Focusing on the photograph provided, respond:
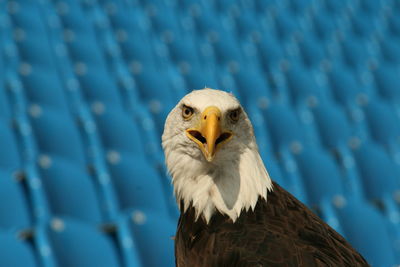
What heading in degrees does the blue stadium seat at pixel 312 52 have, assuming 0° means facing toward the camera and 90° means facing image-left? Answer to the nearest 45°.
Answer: approximately 315°

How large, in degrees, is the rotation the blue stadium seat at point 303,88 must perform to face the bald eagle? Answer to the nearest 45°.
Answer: approximately 45° to its right

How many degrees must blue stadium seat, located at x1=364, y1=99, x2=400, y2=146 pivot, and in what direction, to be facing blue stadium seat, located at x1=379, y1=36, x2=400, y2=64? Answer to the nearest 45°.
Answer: approximately 135° to its left

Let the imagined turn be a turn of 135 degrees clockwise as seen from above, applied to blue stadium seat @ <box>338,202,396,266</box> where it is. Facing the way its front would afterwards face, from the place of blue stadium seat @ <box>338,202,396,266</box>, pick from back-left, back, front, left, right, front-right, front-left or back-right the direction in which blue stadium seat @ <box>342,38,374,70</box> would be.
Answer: right

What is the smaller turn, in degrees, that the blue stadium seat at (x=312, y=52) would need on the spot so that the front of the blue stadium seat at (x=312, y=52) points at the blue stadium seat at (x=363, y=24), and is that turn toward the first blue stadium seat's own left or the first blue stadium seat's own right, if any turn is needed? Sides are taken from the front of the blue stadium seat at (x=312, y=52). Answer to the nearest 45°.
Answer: approximately 90° to the first blue stadium seat's own left

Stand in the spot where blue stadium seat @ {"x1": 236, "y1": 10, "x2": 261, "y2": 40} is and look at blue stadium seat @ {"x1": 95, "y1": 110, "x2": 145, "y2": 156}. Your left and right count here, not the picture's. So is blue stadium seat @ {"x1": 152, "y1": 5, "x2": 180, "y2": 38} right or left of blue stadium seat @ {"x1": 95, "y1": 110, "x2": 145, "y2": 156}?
right

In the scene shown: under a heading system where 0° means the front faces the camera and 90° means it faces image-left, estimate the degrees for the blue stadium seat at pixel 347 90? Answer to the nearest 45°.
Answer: approximately 315°

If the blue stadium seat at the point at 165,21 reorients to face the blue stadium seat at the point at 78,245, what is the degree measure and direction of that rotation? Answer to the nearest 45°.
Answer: approximately 45° to its right

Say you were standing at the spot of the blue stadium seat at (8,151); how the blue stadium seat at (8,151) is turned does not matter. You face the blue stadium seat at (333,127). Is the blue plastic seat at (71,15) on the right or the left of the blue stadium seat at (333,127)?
left
